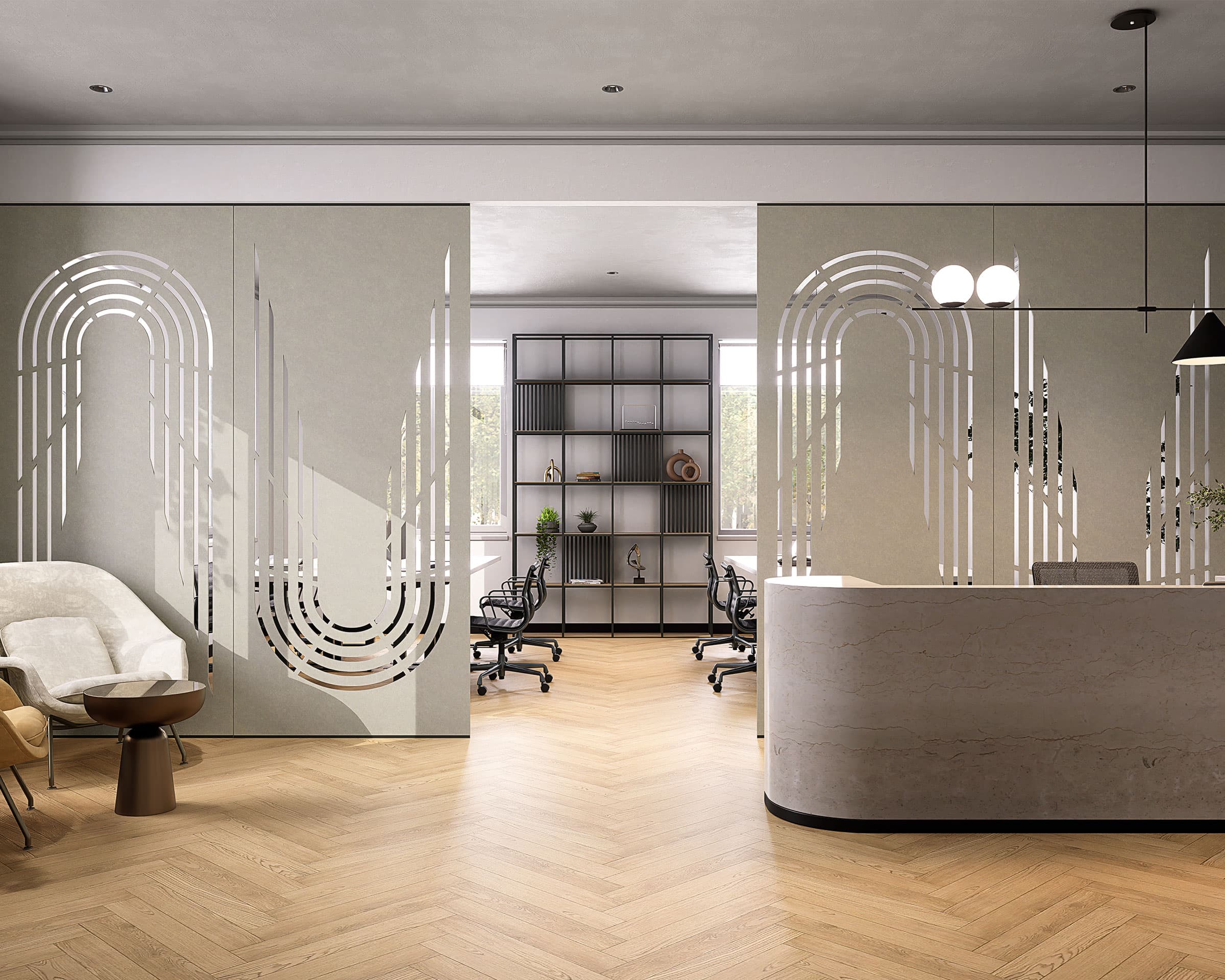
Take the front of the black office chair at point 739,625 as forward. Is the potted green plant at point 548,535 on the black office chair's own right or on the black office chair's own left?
on the black office chair's own left

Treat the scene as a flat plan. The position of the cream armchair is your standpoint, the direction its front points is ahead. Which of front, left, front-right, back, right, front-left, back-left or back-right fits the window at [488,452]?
left

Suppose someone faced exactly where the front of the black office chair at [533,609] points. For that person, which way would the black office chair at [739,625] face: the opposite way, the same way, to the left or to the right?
the opposite way

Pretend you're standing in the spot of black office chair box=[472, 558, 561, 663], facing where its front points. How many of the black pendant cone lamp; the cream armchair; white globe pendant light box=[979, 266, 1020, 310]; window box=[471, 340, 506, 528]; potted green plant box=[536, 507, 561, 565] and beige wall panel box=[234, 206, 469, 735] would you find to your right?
2

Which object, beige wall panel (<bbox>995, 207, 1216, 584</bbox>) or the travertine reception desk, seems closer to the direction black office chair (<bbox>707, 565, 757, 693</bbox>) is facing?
the beige wall panel

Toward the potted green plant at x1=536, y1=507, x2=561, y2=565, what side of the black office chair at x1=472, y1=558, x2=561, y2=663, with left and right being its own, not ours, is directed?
right

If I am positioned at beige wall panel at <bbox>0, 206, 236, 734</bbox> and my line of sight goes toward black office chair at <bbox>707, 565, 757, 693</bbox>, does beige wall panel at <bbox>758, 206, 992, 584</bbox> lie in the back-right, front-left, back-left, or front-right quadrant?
front-right

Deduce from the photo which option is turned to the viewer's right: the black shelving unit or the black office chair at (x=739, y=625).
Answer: the black office chair

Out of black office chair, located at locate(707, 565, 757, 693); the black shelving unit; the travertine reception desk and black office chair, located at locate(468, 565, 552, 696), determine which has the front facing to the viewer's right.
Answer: black office chair, located at locate(707, 565, 757, 693)

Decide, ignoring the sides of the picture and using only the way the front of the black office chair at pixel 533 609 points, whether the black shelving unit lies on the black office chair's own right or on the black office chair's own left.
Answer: on the black office chair's own right

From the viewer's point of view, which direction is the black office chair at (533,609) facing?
to the viewer's left

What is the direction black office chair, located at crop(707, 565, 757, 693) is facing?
to the viewer's right

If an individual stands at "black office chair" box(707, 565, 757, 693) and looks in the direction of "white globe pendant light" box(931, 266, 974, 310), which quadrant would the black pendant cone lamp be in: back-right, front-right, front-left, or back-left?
front-left

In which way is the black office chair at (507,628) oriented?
to the viewer's left

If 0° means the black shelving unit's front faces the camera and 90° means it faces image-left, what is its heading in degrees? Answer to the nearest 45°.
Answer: approximately 0°

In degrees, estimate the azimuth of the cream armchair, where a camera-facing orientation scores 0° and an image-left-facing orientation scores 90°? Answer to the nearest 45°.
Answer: approximately 315°

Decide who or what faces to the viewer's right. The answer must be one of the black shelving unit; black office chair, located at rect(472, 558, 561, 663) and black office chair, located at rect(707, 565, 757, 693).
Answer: black office chair, located at rect(707, 565, 757, 693)
